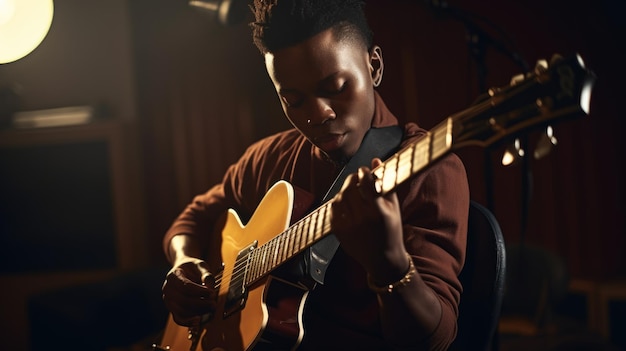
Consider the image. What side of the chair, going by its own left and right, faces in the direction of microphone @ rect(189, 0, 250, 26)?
right

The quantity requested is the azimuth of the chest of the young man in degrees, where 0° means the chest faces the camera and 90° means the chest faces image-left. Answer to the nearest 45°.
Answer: approximately 45°
